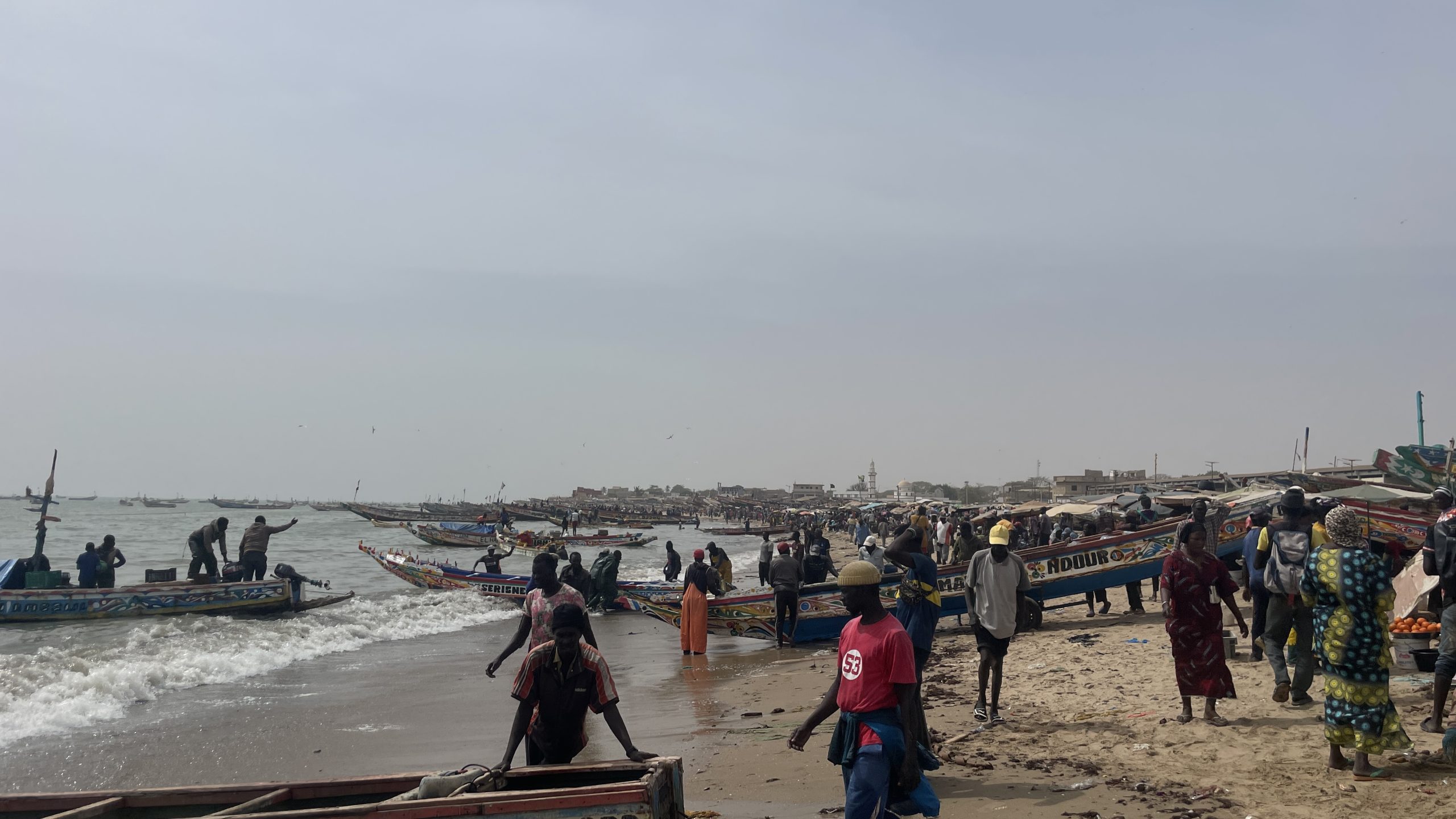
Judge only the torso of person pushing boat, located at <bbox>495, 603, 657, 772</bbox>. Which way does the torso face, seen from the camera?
toward the camera

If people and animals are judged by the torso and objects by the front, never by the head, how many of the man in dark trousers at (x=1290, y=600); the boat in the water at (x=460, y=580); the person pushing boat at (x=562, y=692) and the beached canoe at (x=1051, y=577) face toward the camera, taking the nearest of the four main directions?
1

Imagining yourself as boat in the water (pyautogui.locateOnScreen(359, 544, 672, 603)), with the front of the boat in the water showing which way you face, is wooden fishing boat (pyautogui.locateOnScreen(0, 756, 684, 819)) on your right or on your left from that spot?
on your left

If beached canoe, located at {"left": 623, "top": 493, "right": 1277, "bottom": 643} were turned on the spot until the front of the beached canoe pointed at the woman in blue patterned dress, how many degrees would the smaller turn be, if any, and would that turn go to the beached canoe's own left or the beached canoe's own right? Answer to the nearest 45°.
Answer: approximately 90° to the beached canoe's own right

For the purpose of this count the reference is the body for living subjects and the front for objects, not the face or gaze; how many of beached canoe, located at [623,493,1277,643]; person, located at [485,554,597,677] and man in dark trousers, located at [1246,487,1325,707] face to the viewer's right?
1

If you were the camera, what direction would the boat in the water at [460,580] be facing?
facing to the left of the viewer

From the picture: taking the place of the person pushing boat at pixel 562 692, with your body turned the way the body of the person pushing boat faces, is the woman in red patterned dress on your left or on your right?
on your left

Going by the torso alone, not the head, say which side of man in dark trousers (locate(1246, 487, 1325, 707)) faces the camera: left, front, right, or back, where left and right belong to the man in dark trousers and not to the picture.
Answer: back

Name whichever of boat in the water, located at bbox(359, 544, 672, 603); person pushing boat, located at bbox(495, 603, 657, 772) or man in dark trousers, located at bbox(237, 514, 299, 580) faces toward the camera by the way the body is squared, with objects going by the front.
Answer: the person pushing boat

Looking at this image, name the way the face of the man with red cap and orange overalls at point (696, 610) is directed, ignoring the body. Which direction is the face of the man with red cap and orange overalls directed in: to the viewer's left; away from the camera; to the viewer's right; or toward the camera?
away from the camera

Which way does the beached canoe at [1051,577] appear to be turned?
to the viewer's right

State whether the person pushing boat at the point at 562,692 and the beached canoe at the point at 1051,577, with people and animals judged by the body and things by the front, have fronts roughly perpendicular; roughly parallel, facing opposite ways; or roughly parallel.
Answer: roughly perpendicular

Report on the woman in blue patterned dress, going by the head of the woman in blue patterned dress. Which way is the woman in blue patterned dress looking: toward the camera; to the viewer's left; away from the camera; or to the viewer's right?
away from the camera

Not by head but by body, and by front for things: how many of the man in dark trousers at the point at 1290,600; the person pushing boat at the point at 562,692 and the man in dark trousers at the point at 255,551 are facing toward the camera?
1
